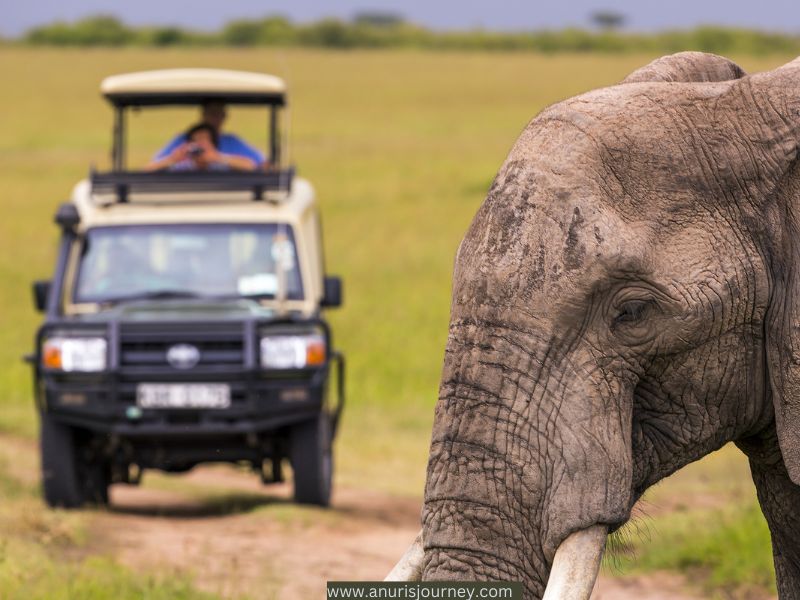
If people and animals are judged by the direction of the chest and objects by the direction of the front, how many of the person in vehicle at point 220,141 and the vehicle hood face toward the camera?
2

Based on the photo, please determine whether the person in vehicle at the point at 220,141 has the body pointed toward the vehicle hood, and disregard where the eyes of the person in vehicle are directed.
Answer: yes

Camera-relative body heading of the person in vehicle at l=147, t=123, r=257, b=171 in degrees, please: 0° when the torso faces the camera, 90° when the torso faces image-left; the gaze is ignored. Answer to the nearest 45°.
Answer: approximately 0°

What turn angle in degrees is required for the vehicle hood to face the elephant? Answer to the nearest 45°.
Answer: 0° — it already faces it

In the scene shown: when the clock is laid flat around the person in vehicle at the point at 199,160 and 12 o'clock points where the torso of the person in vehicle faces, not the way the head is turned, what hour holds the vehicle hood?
The vehicle hood is roughly at 12 o'clock from the person in vehicle.

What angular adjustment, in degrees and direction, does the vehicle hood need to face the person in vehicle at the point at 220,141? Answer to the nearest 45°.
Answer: approximately 180°
